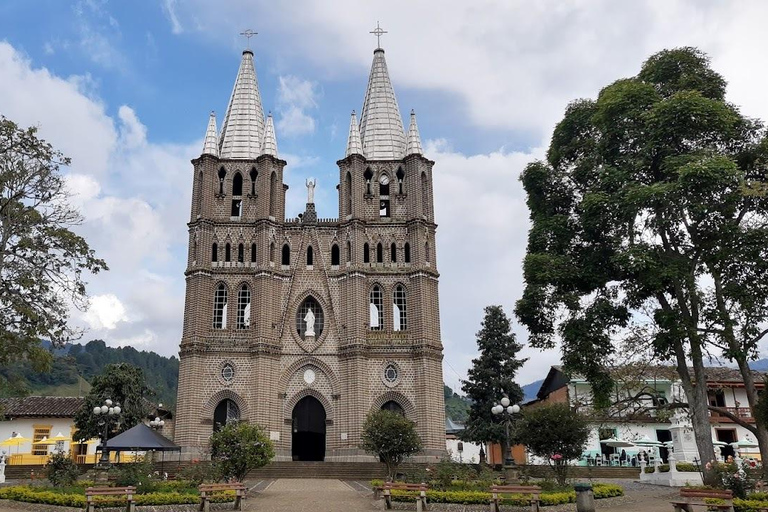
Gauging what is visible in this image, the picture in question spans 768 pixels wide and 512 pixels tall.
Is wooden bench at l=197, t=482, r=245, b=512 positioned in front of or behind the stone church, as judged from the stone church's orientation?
in front

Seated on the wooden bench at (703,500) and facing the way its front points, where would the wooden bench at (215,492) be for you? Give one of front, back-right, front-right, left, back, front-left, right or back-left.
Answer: front-right

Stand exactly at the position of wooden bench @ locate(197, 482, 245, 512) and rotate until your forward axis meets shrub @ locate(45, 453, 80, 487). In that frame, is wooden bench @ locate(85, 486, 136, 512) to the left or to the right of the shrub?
left

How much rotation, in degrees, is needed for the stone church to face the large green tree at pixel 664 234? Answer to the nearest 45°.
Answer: approximately 45° to its left

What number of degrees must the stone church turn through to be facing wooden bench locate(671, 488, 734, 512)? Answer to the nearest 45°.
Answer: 0° — it already faces it

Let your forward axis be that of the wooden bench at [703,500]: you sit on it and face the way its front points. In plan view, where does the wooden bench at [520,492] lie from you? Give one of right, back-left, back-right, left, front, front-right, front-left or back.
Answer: front-right

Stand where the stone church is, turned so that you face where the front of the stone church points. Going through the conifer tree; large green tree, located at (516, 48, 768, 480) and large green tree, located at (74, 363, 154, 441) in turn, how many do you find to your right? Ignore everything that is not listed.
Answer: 1

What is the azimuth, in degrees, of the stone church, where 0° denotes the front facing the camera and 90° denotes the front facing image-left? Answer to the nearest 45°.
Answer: approximately 0°

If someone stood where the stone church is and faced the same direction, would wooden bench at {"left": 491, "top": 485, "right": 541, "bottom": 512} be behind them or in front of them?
in front

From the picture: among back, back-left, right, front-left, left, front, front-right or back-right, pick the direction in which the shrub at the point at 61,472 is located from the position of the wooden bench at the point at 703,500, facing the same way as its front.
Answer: front-right

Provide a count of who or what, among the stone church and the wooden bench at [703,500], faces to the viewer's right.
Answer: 0
